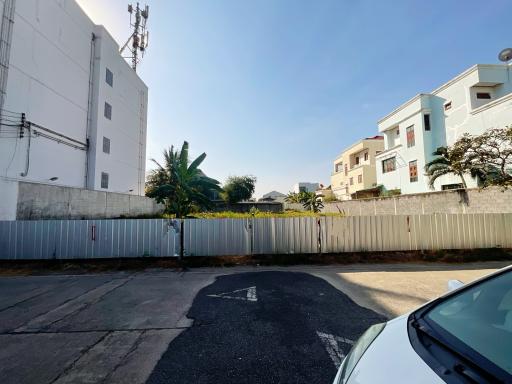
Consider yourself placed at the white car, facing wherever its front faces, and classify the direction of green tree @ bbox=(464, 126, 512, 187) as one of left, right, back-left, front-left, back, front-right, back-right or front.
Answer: back-right

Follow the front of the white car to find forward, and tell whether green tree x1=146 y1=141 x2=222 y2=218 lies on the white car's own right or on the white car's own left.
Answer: on the white car's own right

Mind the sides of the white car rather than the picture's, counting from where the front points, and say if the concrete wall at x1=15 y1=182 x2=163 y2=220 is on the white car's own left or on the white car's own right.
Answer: on the white car's own right

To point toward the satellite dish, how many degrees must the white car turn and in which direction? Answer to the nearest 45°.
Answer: approximately 135° to its right

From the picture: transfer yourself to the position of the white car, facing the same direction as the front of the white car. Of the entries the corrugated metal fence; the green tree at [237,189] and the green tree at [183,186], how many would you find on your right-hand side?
3

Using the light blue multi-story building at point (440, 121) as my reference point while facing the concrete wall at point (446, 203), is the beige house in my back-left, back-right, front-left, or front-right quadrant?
back-right

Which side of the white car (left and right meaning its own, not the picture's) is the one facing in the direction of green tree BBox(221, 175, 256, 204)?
right

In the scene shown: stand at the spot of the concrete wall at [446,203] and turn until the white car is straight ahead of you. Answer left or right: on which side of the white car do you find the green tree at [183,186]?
right

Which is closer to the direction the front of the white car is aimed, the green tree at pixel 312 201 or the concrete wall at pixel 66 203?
the concrete wall
